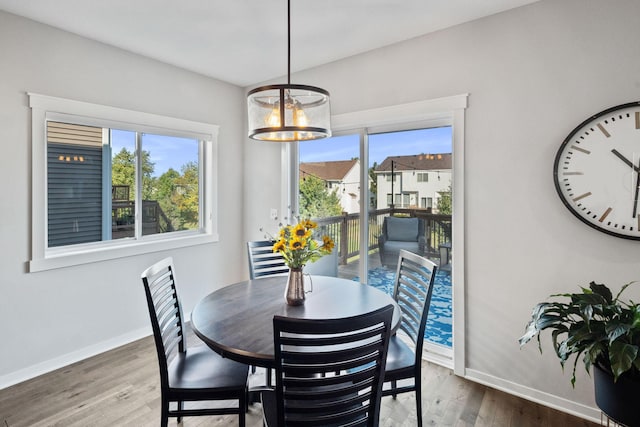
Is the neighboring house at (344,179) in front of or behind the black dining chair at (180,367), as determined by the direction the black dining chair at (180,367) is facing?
in front

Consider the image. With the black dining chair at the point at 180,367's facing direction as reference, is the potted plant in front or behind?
in front

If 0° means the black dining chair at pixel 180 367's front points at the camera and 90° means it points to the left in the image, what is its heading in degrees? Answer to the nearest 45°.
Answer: approximately 270°

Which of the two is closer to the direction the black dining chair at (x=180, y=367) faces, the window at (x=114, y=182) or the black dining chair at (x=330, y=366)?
the black dining chair

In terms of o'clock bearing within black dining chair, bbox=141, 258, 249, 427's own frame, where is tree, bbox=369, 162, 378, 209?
The tree is roughly at 11 o'clock from the black dining chair.

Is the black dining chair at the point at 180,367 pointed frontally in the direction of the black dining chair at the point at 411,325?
yes

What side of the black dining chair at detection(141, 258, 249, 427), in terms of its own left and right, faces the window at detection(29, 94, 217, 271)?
left

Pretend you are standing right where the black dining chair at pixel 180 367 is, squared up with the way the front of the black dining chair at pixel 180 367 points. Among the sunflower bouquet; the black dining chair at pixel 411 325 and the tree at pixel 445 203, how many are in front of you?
3

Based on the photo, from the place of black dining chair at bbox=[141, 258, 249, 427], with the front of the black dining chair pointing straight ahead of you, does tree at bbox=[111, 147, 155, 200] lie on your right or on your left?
on your left

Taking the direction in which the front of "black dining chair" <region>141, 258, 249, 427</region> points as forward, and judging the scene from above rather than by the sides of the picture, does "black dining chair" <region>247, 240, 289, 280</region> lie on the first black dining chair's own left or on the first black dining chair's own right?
on the first black dining chair's own left
